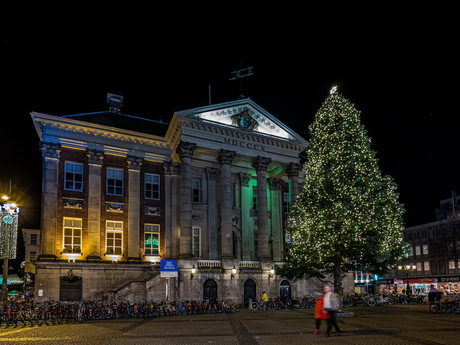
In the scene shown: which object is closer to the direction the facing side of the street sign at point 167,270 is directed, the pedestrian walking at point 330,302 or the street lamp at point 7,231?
the pedestrian walking

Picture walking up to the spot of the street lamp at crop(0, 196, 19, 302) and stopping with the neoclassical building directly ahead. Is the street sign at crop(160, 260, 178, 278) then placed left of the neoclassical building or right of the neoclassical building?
right

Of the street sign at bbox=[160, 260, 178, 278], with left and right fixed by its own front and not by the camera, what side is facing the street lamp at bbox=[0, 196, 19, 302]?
right

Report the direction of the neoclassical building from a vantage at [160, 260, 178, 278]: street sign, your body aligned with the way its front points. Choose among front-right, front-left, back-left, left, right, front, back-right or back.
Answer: back

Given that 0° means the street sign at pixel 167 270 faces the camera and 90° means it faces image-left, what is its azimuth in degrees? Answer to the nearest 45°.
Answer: approximately 0°

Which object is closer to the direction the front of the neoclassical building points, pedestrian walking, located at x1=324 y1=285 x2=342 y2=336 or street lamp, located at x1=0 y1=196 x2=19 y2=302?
the pedestrian walking

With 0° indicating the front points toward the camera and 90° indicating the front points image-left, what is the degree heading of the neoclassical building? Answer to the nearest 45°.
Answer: approximately 315°
